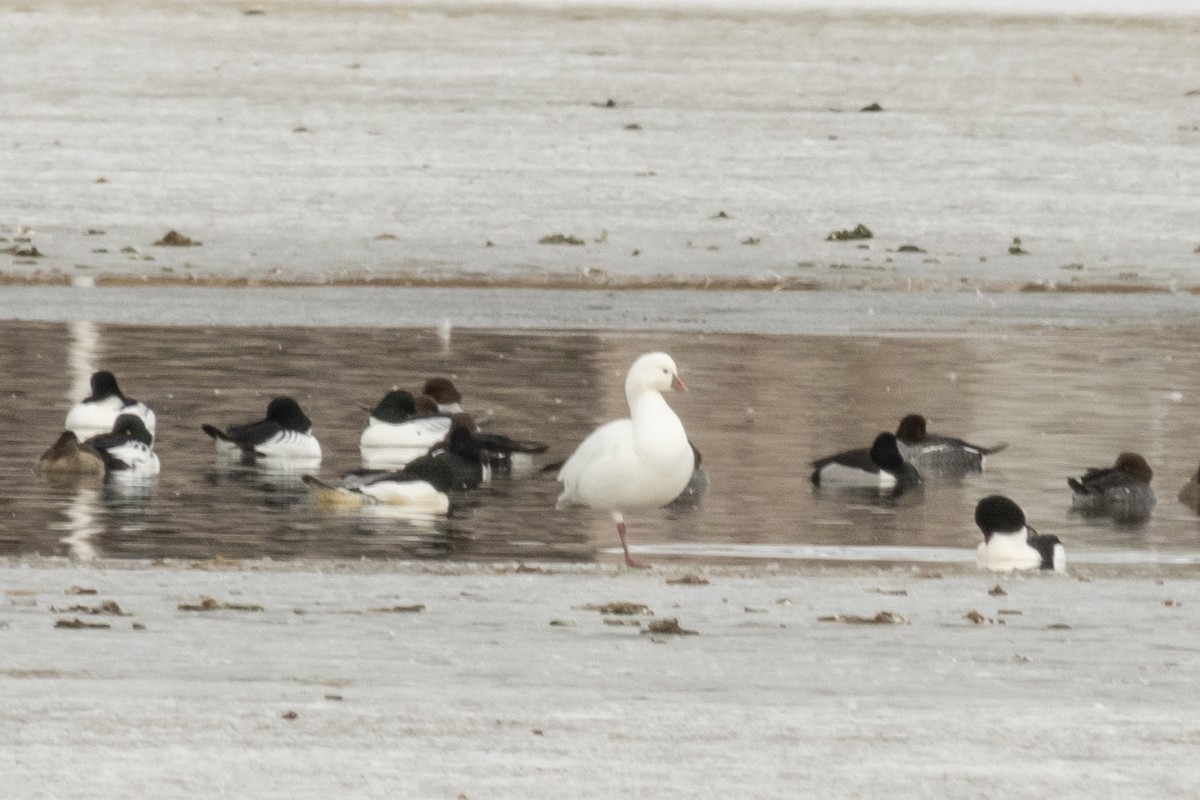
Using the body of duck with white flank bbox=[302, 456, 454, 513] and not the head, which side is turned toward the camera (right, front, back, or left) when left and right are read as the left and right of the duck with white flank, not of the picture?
right

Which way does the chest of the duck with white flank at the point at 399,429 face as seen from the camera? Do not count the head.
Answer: to the viewer's left

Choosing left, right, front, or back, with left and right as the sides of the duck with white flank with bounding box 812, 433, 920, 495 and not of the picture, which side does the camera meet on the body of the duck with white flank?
right

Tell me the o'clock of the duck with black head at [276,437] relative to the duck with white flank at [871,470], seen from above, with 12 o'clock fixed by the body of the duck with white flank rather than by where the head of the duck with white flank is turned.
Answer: The duck with black head is roughly at 6 o'clock from the duck with white flank.

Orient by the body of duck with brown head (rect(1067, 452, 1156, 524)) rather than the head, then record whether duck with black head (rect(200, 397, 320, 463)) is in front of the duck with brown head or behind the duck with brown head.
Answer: behind

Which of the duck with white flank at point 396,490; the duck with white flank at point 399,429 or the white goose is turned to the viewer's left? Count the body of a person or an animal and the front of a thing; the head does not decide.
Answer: the duck with white flank at point 399,429

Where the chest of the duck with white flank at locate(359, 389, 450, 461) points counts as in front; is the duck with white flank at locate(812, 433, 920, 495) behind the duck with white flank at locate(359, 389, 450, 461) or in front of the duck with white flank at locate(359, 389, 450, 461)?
behind

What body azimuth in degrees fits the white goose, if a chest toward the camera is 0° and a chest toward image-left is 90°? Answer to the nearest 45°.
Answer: approximately 315°

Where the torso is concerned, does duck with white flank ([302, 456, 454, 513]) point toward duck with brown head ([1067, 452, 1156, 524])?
yes

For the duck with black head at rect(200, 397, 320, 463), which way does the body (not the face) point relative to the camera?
to the viewer's right
